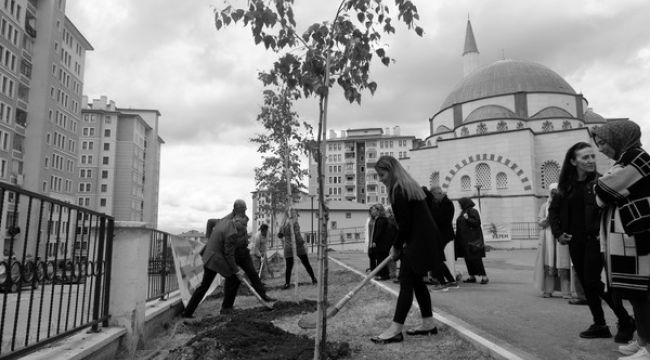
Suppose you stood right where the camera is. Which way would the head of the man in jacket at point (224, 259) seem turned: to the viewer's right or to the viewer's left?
to the viewer's right

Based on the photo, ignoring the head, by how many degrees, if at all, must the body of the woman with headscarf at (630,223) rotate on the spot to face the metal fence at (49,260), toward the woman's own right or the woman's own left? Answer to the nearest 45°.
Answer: approximately 45° to the woman's own left

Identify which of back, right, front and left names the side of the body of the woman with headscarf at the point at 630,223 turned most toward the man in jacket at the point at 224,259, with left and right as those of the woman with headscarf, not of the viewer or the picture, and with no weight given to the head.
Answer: front

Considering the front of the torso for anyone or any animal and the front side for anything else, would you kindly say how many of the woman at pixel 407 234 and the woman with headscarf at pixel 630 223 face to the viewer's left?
2

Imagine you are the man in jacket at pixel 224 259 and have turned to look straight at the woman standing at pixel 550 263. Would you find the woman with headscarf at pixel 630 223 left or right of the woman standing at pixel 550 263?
right

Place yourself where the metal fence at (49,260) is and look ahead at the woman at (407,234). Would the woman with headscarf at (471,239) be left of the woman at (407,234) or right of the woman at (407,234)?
left

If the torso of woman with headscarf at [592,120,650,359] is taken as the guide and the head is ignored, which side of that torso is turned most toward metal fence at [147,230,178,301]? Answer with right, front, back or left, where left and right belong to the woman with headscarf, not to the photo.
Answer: front

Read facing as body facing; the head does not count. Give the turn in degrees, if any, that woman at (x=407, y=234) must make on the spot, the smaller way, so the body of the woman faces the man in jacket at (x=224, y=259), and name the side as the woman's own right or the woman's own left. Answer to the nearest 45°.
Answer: approximately 45° to the woman's own right

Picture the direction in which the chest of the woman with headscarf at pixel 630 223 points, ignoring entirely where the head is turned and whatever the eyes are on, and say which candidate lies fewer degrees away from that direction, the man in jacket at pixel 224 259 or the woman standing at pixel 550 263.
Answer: the man in jacket

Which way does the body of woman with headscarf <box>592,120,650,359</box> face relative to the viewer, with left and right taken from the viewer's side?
facing to the left of the viewer

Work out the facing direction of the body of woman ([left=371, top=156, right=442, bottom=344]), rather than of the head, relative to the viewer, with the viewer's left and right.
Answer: facing to the left of the viewer

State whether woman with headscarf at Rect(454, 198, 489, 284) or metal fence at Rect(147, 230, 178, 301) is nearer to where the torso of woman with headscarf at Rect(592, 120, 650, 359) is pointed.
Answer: the metal fence
